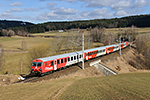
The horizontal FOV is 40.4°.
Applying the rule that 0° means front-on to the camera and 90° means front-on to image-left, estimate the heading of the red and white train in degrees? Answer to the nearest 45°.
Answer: approximately 45°
